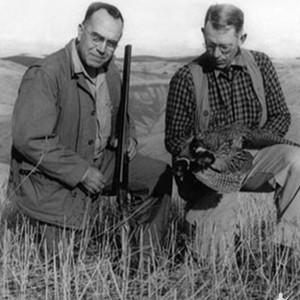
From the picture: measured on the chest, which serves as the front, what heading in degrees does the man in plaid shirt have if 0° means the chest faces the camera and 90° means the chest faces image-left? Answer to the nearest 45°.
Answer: approximately 0°

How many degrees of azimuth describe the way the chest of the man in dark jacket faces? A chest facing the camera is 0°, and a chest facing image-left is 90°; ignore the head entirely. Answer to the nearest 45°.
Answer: approximately 315°

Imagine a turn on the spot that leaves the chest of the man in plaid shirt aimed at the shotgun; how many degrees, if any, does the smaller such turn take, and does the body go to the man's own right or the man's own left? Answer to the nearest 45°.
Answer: approximately 45° to the man's own right

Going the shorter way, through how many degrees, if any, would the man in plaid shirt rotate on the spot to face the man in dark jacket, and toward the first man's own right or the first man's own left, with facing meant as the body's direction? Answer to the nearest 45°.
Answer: approximately 45° to the first man's own right

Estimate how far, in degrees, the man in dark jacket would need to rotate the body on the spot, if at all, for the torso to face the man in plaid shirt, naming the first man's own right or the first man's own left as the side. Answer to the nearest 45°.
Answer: approximately 45° to the first man's own left
